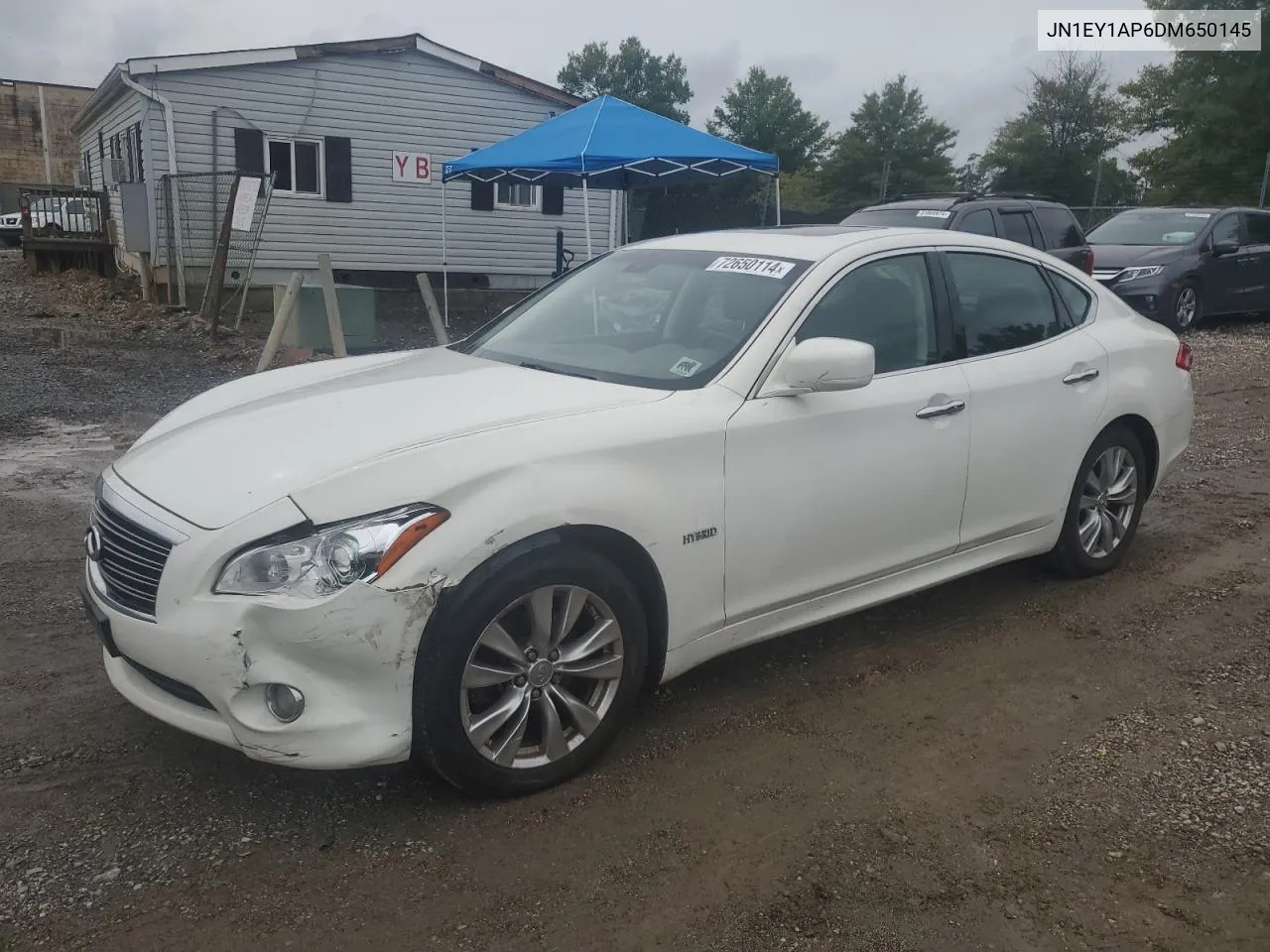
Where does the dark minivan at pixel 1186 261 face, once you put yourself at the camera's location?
facing the viewer and to the left of the viewer

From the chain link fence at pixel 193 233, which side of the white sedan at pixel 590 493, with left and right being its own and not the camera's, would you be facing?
right

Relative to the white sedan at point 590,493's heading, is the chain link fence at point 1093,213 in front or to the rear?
to the rear

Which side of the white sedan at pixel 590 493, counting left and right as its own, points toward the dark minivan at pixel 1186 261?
back

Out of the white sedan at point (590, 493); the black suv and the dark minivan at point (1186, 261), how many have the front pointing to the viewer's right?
0

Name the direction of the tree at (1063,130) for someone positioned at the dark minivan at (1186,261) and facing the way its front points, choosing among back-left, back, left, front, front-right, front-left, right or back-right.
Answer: back-right
